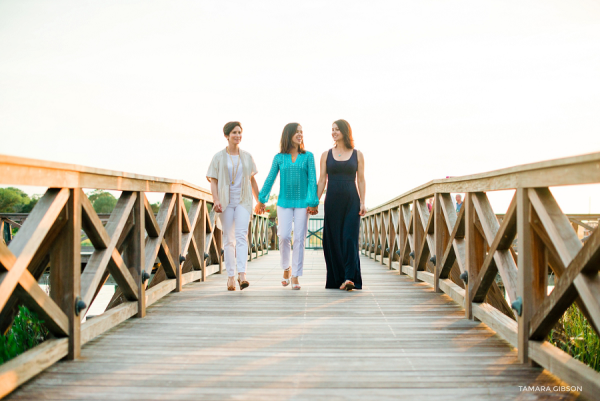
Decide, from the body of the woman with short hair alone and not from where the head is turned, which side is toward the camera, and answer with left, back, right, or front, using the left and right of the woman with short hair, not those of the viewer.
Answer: front

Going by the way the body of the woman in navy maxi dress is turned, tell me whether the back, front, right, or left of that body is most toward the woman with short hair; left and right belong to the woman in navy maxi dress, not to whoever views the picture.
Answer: right

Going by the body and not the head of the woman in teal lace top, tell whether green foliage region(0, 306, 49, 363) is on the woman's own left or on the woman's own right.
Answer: on the woman's own right

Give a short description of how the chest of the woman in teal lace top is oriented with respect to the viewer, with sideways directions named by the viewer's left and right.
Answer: facing the viewer

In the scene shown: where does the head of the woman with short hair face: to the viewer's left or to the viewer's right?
to the viewer's right

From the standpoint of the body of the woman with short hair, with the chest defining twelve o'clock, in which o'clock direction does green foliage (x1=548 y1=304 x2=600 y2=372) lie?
The green foliage is roughly at 10 o'clock from the woman with short hair.

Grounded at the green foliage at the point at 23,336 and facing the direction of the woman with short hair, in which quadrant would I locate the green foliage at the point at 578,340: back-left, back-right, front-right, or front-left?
front-right

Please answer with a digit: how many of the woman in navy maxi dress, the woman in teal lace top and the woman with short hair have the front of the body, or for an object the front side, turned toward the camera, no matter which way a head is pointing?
3

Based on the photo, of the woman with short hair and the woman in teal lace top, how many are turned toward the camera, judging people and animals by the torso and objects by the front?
2

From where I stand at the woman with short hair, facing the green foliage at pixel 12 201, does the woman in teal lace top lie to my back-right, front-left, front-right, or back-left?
back-right
